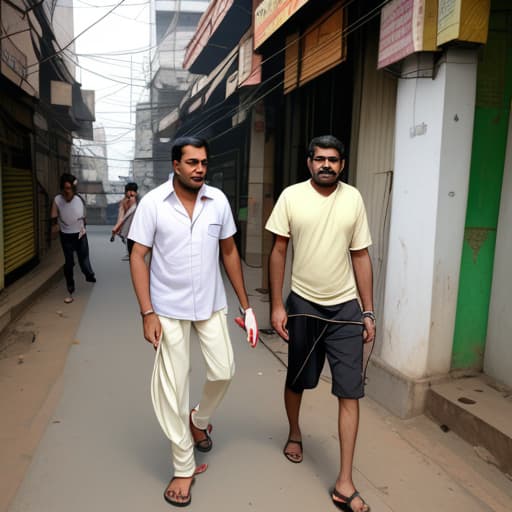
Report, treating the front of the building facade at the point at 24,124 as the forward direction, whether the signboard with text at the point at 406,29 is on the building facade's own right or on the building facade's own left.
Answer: on the building facade's own right

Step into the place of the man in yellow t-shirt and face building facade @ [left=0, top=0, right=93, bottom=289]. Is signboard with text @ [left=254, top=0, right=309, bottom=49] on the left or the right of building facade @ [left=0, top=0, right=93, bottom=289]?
right

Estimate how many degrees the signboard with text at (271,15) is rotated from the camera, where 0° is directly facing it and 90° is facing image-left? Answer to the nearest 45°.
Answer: approximately 45°

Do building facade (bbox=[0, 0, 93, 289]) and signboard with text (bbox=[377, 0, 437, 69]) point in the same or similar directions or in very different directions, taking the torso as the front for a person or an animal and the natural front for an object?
very different directions

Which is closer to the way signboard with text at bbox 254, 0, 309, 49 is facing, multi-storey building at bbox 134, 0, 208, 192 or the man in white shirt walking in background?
the man in white shirt walking in background

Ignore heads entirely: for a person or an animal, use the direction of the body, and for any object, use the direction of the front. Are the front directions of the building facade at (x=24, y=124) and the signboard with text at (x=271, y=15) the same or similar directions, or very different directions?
very different directions

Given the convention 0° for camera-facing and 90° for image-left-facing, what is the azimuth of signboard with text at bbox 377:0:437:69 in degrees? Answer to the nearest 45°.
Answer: approximately 45°

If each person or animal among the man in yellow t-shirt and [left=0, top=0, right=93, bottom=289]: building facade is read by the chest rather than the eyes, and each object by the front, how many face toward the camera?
1

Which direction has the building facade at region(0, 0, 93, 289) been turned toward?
to the viewer's right
